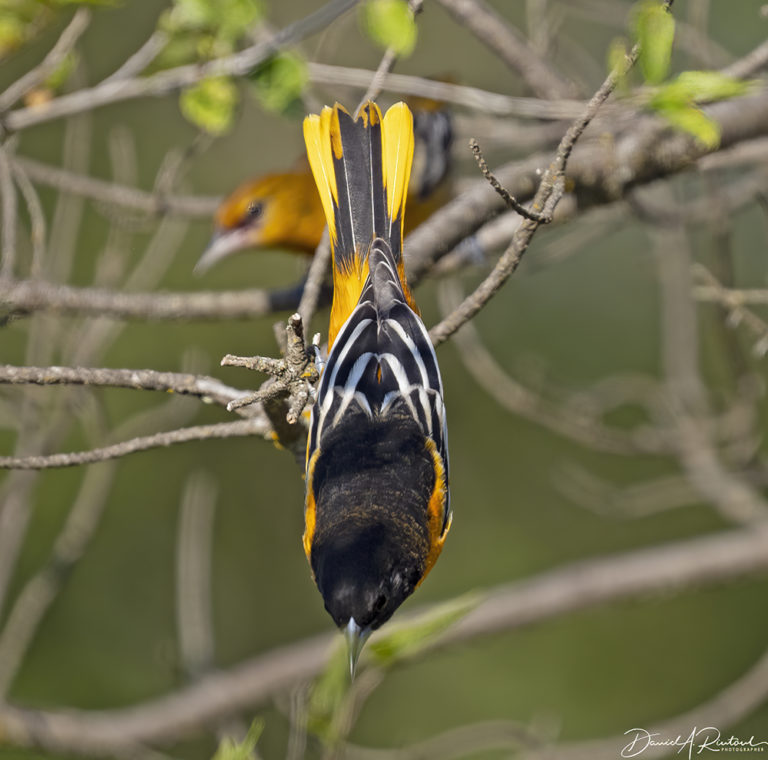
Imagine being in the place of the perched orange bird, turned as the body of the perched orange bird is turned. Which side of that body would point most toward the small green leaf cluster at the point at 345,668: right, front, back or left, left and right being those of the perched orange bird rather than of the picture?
left

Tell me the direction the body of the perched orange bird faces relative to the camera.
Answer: to the viewer's left

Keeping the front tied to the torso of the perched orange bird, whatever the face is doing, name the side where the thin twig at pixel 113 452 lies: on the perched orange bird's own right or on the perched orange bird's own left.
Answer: on the perched orange bird's own left

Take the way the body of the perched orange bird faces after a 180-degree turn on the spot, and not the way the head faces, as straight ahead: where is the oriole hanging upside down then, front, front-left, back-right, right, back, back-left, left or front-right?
right

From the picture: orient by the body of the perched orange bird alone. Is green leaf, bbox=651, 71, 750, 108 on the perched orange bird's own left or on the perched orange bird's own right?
on the perched orange bird's own left

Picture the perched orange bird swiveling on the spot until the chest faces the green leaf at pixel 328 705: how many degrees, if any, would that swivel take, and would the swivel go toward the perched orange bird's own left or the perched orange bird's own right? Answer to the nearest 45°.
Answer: approximately 90° to the perched orange bird's own left
